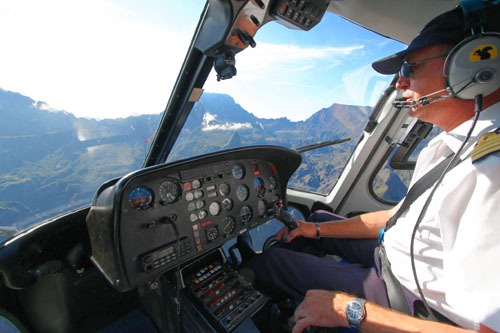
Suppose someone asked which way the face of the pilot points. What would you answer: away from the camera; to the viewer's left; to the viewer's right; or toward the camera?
to the viewer's left

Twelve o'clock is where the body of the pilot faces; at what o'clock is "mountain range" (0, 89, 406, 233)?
The mountain range is roughly at 12 o'clock from the pilot.

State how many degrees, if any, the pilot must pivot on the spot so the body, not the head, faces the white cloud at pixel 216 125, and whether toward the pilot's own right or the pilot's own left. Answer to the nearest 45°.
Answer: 0° — they already face it

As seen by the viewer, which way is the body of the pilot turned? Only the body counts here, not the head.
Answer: to the viewer's left
